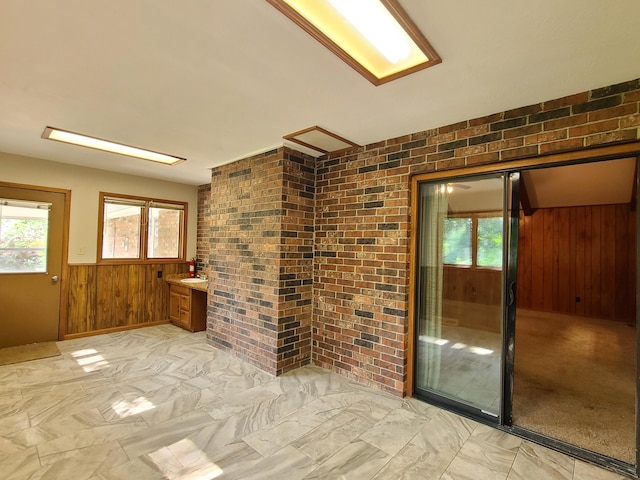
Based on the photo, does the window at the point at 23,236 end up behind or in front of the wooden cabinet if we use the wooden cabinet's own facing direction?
in front

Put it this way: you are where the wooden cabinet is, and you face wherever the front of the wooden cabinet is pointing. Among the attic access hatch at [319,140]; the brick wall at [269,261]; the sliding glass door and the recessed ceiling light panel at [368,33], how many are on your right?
0

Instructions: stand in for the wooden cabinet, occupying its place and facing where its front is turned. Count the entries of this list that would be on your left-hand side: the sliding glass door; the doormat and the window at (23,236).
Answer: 1

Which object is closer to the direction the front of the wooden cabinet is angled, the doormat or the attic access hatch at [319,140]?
the doormat

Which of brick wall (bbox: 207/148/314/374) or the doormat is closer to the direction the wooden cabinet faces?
the doormat

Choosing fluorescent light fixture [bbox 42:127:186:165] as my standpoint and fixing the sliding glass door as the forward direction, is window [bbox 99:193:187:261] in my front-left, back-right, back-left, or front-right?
back-left

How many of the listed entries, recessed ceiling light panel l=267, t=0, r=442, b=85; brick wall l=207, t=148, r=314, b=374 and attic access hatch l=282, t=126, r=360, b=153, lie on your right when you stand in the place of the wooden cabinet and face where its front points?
0

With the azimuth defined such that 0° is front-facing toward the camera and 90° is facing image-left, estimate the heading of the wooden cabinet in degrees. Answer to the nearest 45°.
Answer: approximately 45°

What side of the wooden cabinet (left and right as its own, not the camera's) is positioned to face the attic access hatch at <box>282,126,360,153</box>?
left

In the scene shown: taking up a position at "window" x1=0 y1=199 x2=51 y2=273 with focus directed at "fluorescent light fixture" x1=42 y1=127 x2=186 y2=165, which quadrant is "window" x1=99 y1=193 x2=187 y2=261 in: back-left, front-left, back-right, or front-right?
front-left

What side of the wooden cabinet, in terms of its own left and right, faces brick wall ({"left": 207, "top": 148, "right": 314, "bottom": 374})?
left

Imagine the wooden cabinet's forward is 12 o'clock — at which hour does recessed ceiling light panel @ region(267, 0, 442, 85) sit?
The recessed ceiling light panel is roughly at 10 o'clock from the wooden cabinet.

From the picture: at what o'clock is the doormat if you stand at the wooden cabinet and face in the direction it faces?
The doormat is roughly at 1 o'clock from the wooden cabinet.
